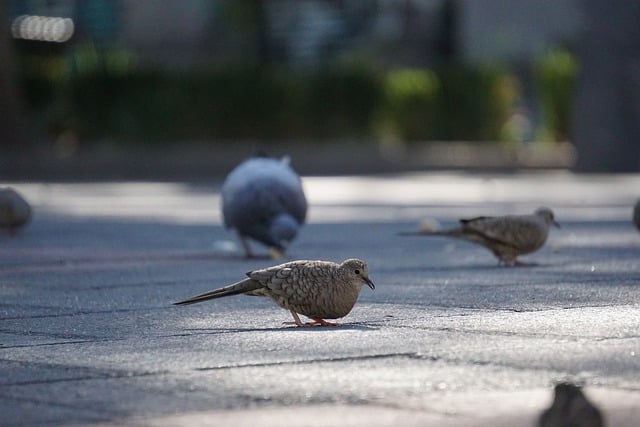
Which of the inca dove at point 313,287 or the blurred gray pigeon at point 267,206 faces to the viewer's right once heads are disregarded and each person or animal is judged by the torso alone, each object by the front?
the inca dove

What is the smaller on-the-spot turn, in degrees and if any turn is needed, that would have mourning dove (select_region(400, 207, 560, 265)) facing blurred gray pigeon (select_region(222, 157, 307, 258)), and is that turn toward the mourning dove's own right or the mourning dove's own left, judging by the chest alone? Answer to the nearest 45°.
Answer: approximately 135° to the mourning dove's own left

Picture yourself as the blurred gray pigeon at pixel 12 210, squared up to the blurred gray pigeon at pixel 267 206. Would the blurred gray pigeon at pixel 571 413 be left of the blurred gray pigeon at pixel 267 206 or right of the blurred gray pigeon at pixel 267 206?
right

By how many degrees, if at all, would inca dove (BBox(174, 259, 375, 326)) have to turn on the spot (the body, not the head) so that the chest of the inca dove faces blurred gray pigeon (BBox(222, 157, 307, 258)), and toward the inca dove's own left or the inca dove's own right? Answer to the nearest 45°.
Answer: approximately 90° to the inca dove's own left

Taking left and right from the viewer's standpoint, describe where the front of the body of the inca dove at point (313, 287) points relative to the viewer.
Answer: facing to the right of the viewer

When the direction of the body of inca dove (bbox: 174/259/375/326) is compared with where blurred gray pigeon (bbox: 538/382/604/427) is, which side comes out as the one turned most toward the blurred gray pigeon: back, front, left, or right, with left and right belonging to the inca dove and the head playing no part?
right

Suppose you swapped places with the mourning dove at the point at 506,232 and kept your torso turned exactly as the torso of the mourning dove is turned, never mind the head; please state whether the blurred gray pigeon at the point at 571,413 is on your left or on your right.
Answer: on your right

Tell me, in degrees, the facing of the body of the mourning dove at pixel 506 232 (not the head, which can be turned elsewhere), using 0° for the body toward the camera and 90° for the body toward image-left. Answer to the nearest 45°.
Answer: approximately 270°

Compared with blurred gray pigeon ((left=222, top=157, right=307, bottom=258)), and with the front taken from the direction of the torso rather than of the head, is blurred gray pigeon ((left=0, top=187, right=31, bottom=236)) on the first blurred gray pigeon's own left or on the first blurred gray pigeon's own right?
on the first blurred gray pigeon's own right

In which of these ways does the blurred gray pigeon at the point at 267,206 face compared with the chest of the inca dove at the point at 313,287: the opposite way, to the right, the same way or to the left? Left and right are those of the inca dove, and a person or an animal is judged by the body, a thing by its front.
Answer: to the right

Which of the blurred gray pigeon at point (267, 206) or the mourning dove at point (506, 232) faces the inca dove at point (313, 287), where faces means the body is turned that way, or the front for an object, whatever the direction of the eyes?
the blurred gray pigeon

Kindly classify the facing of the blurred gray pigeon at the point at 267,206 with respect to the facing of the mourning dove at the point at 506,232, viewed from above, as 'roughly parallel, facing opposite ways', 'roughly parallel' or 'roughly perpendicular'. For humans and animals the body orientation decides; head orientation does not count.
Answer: roughly perpendicular
